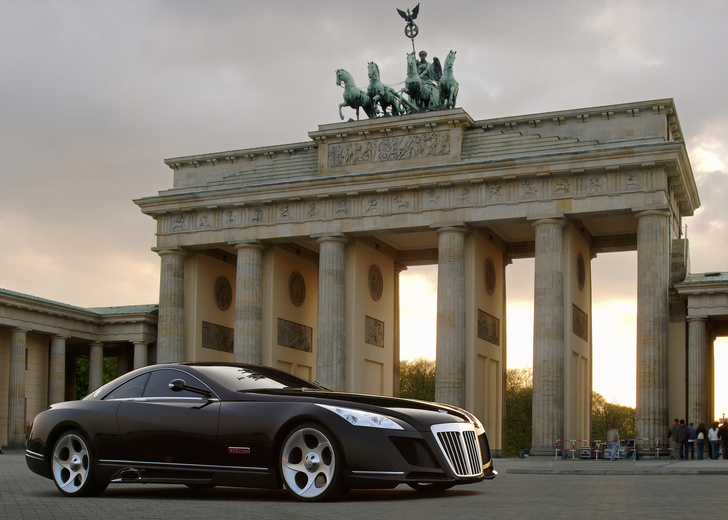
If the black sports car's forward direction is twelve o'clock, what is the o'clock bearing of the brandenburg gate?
The brandenburg gate is roughly at 8 o'clock from the black sports car.

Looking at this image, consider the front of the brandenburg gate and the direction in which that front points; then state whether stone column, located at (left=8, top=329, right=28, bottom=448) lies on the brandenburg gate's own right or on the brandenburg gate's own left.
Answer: on the brandenburg gate's own right

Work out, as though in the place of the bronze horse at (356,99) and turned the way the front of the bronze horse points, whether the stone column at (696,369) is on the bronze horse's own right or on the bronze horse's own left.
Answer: on the bronze horse's own left

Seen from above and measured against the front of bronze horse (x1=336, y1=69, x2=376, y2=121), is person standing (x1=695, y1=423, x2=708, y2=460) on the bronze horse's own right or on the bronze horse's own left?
on the bronze horse's own left

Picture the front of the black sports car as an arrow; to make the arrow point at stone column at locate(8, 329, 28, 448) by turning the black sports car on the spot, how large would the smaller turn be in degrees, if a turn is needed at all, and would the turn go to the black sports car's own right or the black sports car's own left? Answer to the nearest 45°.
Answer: approximately 135° to the black sports car's own left

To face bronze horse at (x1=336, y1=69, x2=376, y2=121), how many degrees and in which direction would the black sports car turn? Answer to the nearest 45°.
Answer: approximately 135° to its left

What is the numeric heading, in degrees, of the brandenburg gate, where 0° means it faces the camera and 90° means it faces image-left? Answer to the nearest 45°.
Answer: approximately 45°

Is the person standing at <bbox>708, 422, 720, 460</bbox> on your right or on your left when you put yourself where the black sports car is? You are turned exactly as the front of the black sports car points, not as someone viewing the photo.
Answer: on your left

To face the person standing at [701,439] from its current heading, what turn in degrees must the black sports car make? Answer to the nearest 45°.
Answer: approximately 90° to its left

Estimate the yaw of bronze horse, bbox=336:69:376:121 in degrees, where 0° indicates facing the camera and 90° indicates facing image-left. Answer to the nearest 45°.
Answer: approximately 45°
